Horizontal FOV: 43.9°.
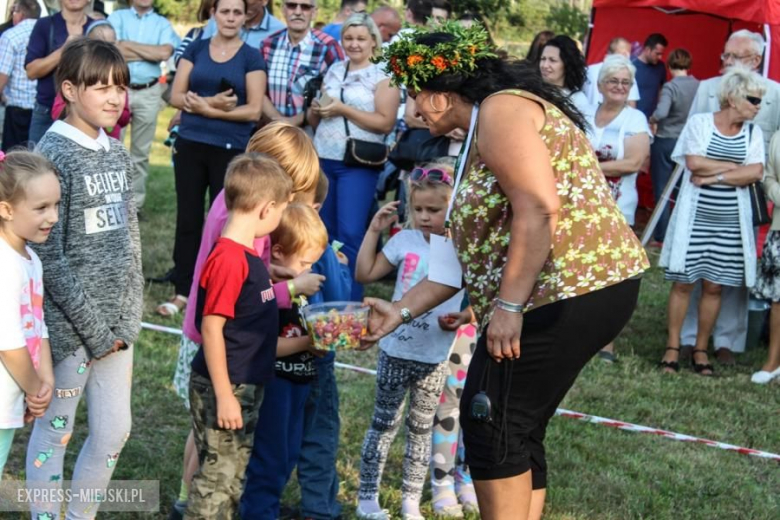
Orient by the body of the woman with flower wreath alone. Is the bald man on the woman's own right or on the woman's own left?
on the woman's own right

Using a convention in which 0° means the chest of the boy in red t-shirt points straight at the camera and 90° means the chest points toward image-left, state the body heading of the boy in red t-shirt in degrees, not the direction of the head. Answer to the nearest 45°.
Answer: approximately 270°

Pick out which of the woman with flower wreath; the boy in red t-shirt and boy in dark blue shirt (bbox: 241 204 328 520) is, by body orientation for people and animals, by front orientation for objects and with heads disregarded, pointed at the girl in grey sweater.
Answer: the woman with flower wreath

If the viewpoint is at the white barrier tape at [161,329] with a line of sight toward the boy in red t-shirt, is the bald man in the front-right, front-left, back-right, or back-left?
back-left

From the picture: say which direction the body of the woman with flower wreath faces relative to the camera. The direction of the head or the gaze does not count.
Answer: to the viewer's left

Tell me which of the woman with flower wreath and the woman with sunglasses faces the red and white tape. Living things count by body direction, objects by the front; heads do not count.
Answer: the woman with sunglasses

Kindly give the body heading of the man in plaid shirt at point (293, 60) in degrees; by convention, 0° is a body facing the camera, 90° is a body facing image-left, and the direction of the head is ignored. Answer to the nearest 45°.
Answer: approximately 0°

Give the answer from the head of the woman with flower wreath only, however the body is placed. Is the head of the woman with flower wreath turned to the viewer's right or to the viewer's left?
to the viewer's left

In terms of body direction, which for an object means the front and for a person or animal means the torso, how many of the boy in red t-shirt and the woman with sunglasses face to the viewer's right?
1
